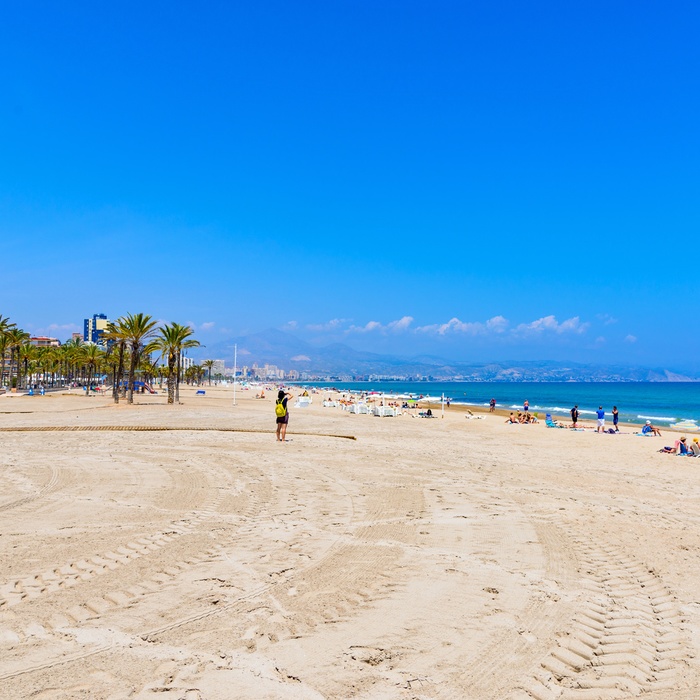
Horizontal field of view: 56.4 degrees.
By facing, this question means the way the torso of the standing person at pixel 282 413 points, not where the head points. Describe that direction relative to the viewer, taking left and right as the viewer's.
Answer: facing away from the viewer and to the right of the viewer
